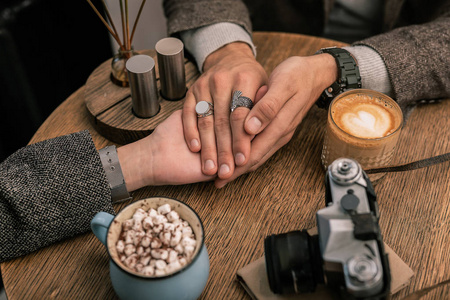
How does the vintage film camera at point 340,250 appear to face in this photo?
to the viewer's left
